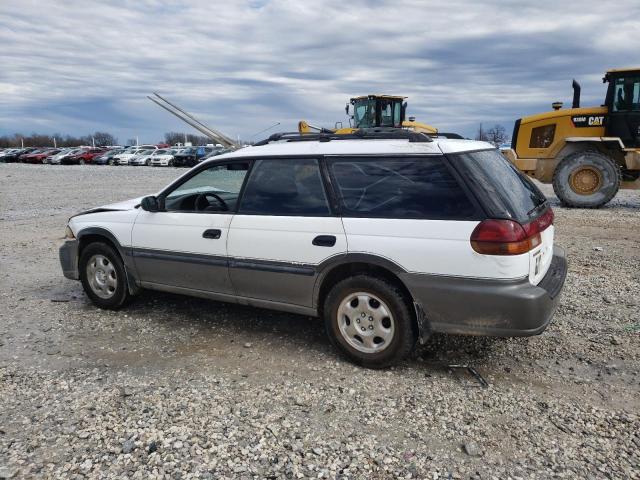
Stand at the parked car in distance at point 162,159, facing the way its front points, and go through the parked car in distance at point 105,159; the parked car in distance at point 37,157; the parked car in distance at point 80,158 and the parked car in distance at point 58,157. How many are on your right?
4

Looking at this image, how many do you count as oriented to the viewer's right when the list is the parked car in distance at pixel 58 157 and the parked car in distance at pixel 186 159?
0

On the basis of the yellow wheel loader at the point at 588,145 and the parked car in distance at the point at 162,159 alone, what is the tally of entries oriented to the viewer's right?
1

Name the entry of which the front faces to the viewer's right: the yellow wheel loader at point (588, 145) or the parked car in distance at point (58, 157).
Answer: the yellow wheel loader

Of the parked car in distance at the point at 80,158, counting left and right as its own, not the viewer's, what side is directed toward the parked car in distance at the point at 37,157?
right

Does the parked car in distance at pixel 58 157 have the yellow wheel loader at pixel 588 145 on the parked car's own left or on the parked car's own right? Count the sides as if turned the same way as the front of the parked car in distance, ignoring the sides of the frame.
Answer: on the parked car's own left

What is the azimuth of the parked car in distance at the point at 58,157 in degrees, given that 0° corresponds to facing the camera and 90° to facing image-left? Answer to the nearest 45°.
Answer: approximately 45°

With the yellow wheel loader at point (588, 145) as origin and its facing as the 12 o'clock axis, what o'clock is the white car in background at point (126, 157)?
The white car in background is roughly at 7 o'clock from the yellow wheel loader.

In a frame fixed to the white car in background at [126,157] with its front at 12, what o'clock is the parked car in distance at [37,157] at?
The parked car in distance is roughly at 3 o'clock from the white car in background.

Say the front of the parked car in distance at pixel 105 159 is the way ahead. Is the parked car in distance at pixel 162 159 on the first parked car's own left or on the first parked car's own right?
on the first parked car's own left

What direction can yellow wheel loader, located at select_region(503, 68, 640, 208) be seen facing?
to the viewer's right

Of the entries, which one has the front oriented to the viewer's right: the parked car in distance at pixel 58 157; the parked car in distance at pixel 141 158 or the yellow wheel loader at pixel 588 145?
the yellow wheel loader

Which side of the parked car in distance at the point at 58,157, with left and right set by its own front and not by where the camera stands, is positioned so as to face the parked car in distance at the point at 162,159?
left

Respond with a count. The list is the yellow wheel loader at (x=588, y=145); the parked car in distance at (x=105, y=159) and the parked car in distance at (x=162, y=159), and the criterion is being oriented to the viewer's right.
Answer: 1

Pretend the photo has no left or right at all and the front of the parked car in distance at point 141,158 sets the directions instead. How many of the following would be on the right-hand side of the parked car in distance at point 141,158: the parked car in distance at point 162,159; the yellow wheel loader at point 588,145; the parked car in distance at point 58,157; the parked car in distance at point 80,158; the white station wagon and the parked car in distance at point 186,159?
2

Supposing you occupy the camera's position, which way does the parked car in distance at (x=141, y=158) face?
facing the viewer and to the left of the viewer

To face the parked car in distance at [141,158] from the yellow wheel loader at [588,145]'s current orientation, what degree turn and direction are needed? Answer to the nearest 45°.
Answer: approximately 135° to its left

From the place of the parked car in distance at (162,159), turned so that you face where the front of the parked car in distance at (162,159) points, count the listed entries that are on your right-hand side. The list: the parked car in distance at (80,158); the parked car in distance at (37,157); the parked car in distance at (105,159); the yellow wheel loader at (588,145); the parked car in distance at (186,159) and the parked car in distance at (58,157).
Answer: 4
